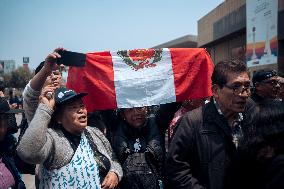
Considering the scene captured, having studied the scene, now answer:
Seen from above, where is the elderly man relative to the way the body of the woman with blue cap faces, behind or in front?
in front

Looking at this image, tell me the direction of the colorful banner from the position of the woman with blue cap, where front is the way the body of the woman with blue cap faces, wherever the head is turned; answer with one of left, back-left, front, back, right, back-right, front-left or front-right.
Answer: left

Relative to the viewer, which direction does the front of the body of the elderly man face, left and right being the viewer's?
facing the viewer and to the right of the viewer

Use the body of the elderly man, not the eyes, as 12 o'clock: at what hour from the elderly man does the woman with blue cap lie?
The woman with blue cap is roughly at 4 o'clock from the elderly man.

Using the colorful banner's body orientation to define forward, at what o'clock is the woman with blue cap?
The woman with blue cap is roughly at 12 o'clock from the colorful banner.

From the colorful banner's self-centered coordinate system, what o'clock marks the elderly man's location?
The elderly man is roughly at 12 o'clock from the colorful banner.
